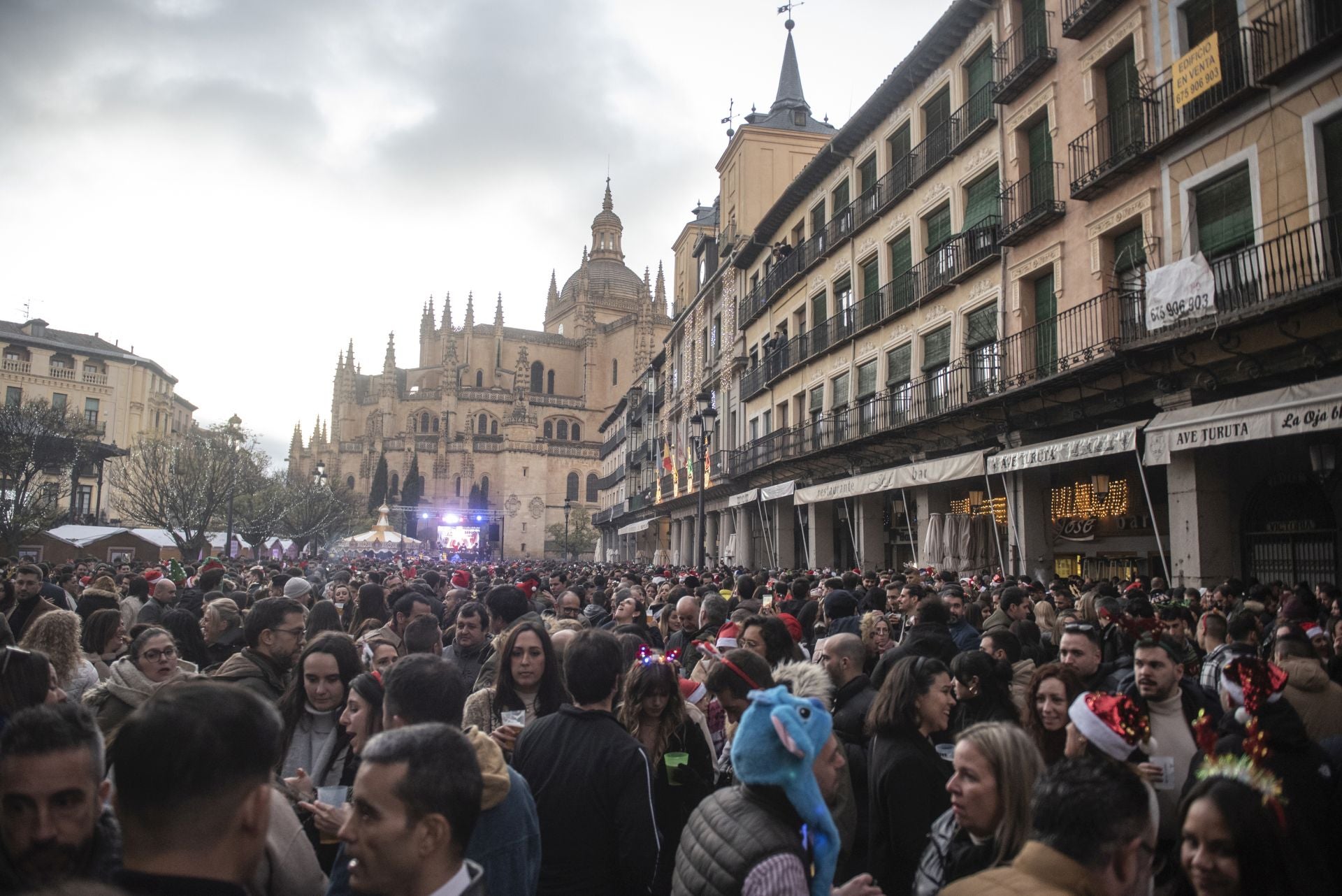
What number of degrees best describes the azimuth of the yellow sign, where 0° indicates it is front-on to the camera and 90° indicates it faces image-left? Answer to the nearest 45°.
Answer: approximately 45°

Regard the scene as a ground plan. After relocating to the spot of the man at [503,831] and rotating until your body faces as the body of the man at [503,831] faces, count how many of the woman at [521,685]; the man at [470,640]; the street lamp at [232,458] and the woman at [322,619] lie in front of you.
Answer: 4

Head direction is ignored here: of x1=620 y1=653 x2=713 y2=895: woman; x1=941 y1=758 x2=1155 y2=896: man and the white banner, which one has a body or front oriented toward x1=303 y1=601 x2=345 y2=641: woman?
the white banner

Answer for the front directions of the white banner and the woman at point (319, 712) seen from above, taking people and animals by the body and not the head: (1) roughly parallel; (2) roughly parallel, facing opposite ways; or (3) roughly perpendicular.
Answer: roughly perpendicular

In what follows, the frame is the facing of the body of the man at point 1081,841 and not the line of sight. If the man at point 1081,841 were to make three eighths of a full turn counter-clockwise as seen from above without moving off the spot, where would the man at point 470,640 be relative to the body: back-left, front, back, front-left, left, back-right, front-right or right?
front-right

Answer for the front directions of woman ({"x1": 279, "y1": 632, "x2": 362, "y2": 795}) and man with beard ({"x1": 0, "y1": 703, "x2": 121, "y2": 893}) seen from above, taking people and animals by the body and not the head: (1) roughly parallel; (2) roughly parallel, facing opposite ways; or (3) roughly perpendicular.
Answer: roughly parallel

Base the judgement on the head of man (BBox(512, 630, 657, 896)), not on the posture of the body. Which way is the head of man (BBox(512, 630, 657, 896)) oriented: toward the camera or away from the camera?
away from the camera

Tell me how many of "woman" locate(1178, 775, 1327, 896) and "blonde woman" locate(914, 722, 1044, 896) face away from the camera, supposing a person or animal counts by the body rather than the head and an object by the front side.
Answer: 0

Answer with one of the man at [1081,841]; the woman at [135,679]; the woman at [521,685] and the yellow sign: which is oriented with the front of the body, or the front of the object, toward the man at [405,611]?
the yellow sign

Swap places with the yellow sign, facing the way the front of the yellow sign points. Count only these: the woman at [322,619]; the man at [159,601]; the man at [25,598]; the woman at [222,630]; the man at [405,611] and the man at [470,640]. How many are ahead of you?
6

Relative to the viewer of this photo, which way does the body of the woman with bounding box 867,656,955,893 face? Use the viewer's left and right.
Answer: facing to the right of the viewer

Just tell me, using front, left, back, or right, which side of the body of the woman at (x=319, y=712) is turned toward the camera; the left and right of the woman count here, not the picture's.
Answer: front

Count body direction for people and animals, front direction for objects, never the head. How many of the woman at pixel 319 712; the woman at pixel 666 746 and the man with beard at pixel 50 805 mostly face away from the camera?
0

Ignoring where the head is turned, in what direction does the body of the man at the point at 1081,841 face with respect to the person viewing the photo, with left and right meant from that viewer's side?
facing away from the viewer and to the right of the viewer

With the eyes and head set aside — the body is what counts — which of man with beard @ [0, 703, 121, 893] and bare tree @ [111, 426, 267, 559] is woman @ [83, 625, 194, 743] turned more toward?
the man with beard

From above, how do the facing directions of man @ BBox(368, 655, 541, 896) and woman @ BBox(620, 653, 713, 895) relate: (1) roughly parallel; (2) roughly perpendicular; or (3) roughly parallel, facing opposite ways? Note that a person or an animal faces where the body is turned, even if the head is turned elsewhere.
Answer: roughly parallel, facing opposite ways
